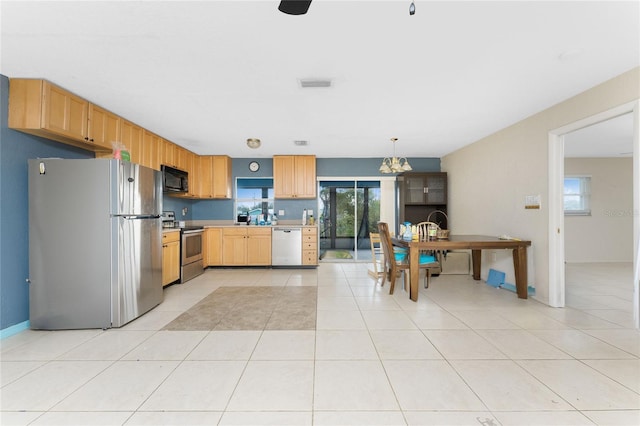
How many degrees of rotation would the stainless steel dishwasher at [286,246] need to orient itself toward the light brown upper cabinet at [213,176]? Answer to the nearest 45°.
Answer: approximately 90° to its right

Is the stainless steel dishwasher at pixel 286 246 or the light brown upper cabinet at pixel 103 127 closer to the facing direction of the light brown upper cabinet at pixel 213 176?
the light brown upper cabinet

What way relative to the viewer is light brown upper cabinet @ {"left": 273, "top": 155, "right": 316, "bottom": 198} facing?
toward the camera

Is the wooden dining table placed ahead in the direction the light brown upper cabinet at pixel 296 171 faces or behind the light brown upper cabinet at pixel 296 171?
ahead

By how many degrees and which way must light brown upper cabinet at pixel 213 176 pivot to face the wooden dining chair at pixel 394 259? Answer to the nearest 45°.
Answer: approximately 45° to its left

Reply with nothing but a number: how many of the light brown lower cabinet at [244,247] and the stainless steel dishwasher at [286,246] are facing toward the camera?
2

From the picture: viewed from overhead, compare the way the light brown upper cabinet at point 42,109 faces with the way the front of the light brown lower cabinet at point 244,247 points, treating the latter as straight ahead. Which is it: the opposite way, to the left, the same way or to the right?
to the left

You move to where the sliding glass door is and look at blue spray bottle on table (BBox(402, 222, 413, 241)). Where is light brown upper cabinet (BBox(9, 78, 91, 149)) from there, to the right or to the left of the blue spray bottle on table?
right

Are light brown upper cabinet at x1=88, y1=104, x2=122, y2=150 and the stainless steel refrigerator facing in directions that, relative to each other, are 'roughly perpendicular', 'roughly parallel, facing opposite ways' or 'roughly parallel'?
roughly parallel

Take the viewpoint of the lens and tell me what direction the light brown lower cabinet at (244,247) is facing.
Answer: facing the viewer

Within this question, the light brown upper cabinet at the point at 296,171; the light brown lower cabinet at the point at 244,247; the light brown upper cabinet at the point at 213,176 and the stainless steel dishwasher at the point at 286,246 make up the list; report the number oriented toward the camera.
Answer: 4

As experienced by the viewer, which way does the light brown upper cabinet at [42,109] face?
facing the viewer and to the right of the viewer

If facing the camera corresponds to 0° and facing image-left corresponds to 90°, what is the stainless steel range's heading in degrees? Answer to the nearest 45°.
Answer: approximately 315°

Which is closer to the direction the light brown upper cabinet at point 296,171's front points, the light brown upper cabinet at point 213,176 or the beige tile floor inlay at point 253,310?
the beige tile floor inlay

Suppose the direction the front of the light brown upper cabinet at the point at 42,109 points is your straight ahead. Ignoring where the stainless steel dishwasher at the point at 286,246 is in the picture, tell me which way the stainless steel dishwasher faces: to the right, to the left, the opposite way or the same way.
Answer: to the right

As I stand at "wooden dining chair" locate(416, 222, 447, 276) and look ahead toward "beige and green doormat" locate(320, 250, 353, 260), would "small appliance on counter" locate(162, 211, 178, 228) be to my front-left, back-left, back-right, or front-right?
front-left

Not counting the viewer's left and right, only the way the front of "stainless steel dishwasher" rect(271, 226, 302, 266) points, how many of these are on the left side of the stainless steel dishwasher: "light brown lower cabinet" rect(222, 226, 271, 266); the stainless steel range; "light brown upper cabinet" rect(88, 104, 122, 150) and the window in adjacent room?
1

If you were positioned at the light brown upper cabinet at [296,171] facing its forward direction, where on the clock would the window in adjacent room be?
The window in adjacent room is roughly at 9 o'clock from the light brown upper cabinet.
